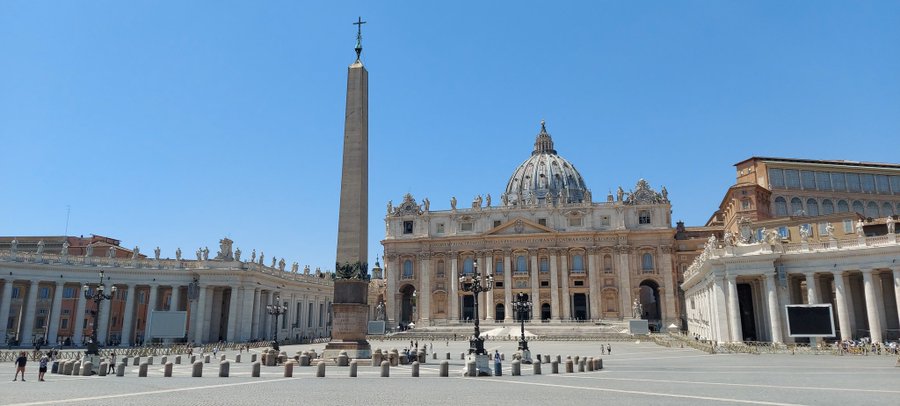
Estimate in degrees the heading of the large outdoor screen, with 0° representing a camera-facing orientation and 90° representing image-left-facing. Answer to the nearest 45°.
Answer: approximately 0°

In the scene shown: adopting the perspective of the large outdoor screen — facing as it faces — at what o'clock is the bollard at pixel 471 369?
The bollard is roughly at 1 o'clock from the large outdoor screen.

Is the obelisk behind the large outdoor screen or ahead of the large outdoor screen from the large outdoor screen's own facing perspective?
ahead
